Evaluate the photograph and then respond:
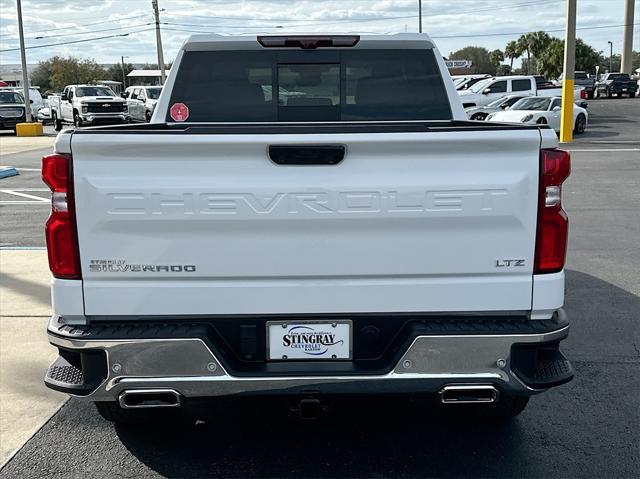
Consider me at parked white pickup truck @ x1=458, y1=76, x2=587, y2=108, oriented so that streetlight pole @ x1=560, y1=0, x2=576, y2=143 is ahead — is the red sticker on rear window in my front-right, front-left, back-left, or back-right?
front-right

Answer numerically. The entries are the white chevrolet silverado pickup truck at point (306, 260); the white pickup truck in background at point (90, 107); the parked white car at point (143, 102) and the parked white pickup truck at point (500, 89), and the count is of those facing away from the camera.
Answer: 1

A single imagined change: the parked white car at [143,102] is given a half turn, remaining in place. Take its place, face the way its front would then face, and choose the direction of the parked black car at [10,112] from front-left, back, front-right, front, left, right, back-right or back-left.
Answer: front-left

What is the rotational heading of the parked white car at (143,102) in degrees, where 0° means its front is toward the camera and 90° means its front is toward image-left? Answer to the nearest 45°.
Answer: approximately 315°

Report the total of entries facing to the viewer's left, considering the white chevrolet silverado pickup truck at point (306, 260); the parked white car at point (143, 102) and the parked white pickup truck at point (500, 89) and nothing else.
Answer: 1

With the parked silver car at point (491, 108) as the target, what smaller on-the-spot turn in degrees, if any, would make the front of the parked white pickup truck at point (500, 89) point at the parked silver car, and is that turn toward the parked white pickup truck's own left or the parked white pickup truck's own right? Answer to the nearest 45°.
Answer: approximately 90° to the parked white pickup truck's own left

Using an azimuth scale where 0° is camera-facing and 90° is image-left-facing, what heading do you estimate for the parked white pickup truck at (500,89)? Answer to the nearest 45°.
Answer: approximately 90°

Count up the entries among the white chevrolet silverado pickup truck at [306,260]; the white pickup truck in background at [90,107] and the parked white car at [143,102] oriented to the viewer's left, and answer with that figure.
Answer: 0

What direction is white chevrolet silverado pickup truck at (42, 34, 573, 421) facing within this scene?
away from the camera

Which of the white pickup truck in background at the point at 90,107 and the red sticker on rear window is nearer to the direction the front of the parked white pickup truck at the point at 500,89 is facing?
the white pickup truck in background

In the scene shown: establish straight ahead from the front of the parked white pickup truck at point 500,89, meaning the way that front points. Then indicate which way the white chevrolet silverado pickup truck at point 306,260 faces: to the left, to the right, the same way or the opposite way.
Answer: to the right

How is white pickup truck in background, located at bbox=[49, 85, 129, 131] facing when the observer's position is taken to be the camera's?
facing the viewer and to the right of the viewer

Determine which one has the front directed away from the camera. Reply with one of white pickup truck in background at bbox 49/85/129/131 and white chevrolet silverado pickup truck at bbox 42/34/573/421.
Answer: the white chevrolet silverado pickup truck
